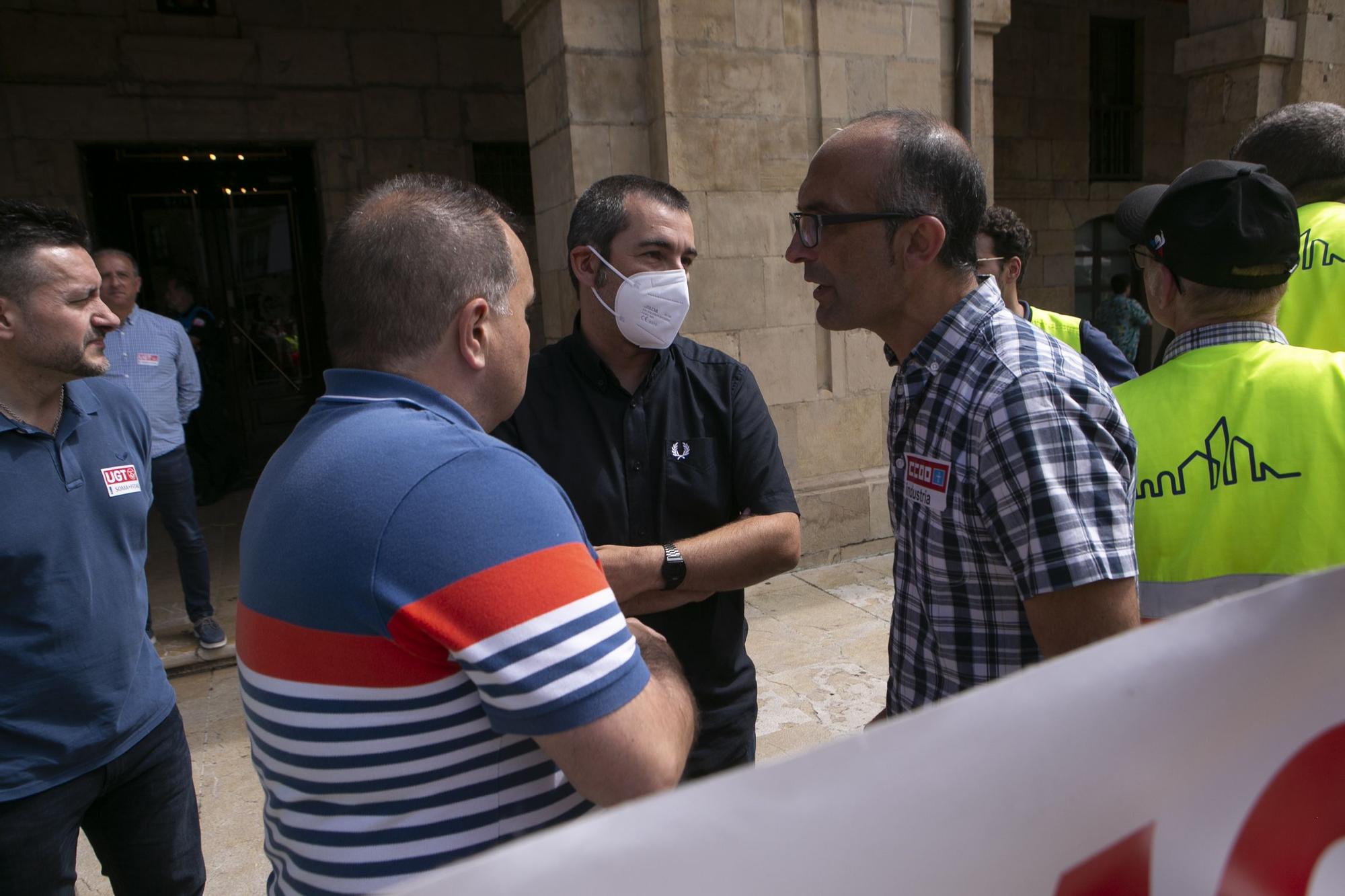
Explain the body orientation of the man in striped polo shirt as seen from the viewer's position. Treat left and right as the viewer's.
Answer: facing away from the viewer and to the right of the viewer

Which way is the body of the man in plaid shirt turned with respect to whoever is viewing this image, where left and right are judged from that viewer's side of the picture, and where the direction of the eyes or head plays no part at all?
facing to the left of the viewer

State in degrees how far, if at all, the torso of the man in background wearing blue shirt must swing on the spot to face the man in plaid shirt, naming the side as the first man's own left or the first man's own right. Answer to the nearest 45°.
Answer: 0° — they already face them

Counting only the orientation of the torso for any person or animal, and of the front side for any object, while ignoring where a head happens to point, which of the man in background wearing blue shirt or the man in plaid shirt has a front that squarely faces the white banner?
the man in background wearing blue shirt

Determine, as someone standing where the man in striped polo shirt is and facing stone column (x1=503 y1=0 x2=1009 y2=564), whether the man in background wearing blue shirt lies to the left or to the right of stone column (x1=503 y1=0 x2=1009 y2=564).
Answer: left

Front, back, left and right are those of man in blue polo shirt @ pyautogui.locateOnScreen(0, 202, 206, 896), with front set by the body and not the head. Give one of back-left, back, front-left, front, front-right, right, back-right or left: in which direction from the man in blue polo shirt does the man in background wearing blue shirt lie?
back-left

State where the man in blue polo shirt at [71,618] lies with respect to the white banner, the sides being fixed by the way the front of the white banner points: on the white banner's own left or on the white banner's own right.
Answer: on the white banner's own right

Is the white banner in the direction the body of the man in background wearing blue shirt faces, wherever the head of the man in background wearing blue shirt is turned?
yes

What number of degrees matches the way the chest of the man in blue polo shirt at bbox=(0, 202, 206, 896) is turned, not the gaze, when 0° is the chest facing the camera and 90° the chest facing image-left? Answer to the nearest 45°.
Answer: approximately 315°

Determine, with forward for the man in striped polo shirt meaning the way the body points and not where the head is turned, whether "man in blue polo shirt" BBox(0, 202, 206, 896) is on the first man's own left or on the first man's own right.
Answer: on the first man's own left
